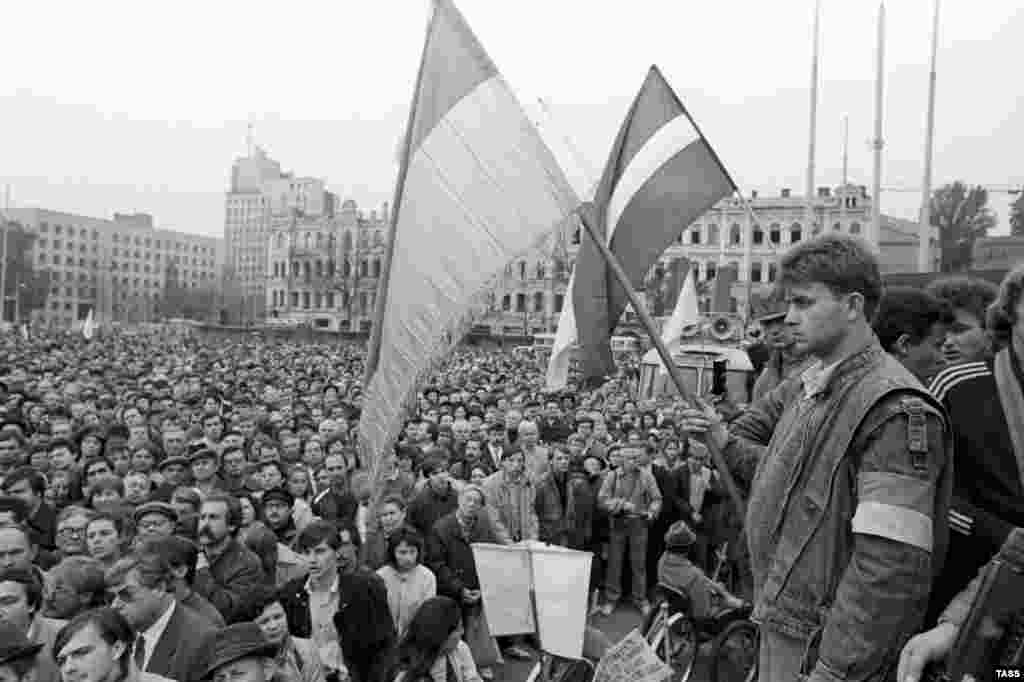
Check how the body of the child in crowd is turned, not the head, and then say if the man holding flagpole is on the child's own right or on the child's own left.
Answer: on the child's own right

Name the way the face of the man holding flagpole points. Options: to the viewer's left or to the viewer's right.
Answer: to the viewer's left
